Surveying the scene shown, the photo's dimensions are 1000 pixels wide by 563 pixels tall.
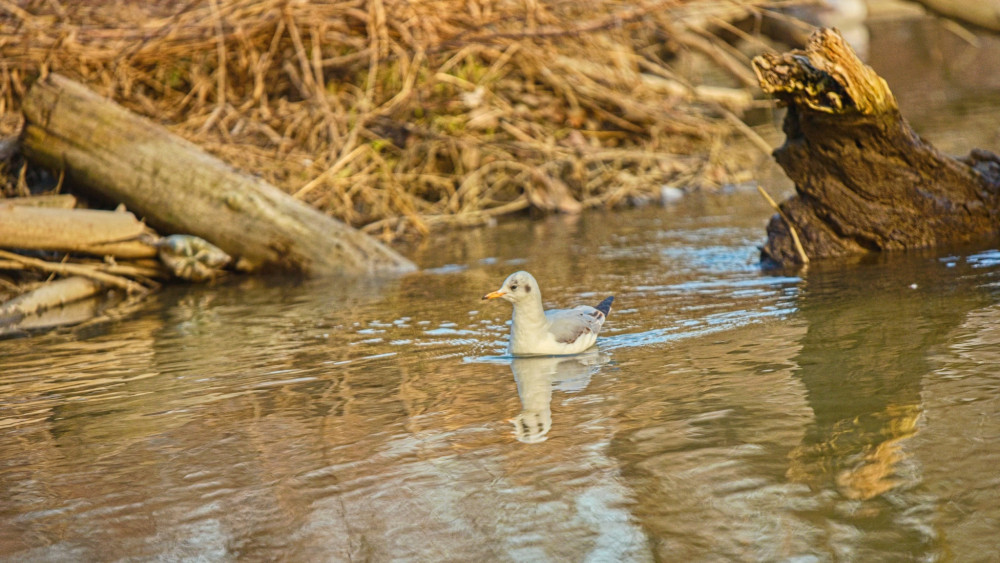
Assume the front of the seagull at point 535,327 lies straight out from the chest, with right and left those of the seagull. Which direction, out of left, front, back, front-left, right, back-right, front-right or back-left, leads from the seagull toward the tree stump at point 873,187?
back-right

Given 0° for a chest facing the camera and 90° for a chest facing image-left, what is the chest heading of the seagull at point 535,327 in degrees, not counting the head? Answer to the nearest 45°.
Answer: approximately 90°

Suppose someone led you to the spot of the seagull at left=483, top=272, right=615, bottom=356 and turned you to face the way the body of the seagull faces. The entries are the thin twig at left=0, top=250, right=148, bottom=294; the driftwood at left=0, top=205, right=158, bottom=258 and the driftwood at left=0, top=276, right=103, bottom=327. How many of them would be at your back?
0

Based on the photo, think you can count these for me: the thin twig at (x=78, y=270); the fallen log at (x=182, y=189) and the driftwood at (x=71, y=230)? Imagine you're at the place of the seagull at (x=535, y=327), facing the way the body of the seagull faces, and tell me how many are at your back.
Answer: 0

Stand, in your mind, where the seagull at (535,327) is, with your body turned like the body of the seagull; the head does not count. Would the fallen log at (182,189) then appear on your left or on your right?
on your right

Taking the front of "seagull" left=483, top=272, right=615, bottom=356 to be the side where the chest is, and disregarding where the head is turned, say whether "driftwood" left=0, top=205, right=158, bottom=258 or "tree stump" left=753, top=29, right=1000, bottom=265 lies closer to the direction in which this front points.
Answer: the driftwood

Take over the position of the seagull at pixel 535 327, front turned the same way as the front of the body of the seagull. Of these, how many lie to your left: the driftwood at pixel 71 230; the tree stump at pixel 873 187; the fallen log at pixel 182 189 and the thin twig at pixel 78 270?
0

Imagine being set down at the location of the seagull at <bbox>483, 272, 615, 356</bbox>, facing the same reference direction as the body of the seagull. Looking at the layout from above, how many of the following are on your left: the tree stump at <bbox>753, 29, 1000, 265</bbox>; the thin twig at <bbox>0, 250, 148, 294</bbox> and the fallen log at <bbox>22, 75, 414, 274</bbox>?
0

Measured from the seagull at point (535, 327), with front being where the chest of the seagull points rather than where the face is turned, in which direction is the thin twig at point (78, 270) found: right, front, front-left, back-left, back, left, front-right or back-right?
front-right

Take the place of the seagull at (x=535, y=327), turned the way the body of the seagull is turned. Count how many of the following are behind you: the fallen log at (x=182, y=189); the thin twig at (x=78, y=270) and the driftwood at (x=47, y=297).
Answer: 0

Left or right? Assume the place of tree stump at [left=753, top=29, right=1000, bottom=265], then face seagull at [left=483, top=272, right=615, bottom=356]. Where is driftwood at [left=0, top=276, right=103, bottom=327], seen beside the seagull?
right

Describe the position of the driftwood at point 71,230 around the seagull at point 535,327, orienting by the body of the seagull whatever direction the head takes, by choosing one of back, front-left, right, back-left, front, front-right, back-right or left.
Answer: front-right

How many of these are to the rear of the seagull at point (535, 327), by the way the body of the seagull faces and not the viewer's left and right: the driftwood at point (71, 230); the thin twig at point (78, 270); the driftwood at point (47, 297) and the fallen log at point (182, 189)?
0
